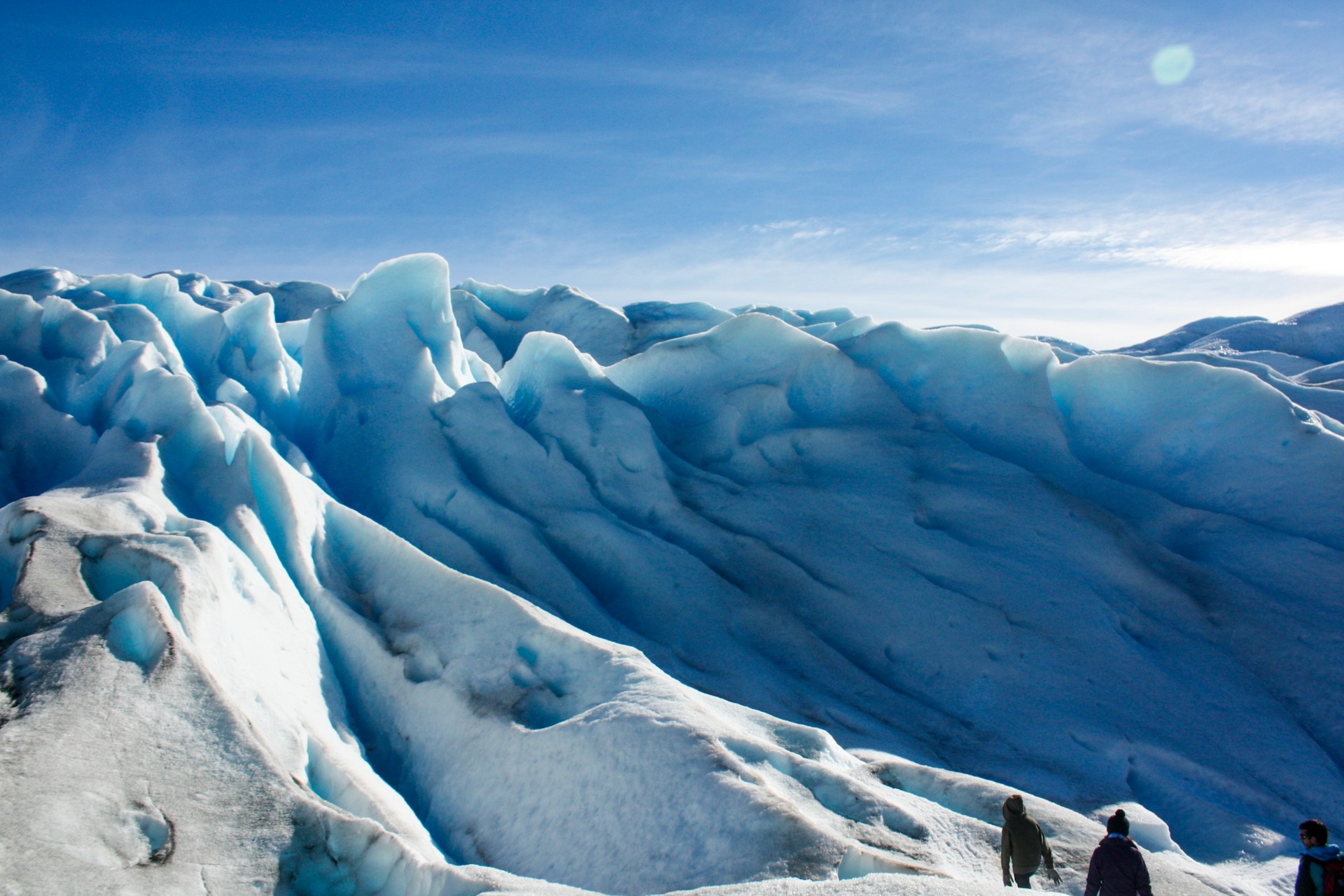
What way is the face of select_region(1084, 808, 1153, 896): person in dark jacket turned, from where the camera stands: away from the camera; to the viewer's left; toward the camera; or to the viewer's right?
away from the camera

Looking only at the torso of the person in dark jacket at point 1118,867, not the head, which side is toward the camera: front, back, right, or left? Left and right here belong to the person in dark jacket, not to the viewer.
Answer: back

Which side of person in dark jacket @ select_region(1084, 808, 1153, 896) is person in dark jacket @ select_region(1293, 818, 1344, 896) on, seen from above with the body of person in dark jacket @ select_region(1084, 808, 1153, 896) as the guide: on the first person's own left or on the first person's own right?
on the first person's own right
